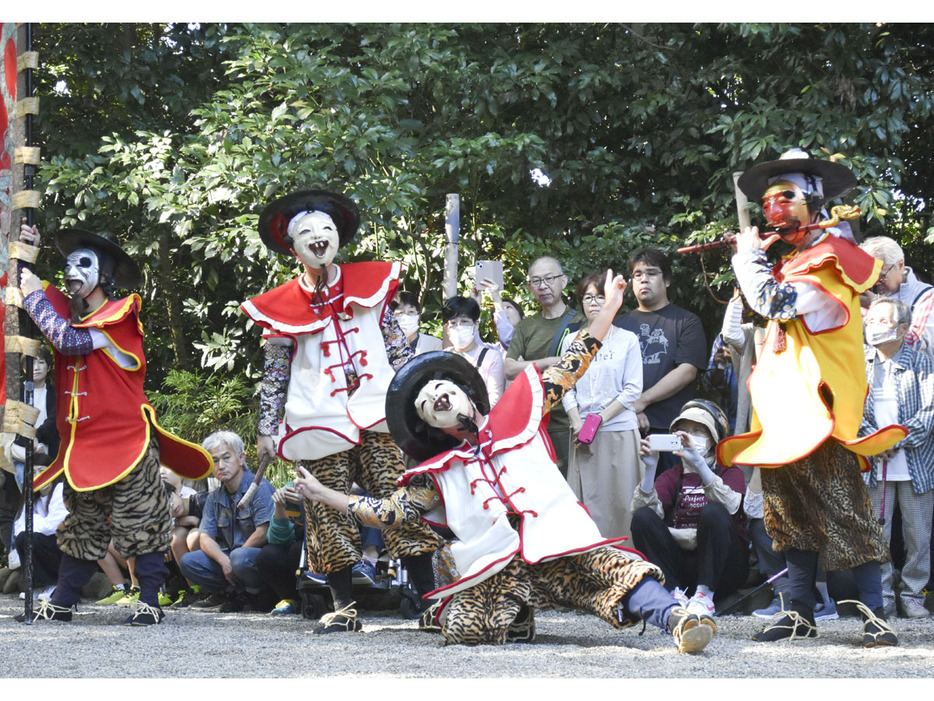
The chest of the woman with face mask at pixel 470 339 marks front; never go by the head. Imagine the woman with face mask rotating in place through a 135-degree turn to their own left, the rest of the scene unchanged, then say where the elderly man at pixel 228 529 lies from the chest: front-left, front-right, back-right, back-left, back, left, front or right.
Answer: back-left

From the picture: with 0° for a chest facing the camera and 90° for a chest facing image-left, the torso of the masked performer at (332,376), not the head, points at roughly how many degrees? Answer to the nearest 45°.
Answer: approximately 0°

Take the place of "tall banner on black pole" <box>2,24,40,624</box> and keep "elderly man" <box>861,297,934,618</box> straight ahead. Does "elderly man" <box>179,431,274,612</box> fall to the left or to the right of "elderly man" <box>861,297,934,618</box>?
left

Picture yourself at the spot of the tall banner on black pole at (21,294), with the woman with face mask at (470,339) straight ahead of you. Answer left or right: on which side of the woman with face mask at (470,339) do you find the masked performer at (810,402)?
right

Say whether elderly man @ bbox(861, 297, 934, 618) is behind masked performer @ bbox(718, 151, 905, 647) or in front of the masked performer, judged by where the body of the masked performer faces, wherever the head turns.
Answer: behind

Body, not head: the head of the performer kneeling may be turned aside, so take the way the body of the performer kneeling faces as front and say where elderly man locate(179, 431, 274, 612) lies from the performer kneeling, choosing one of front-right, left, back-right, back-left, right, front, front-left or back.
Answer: back-right

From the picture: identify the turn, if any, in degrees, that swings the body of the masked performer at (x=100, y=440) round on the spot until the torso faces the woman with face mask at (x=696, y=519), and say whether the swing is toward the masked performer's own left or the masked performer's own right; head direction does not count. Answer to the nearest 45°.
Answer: approximately 135° to the masked performer's own left

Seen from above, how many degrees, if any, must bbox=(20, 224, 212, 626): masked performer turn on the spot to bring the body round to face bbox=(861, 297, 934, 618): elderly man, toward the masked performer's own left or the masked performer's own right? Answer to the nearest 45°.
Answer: approximately 135° to the masked performer's own left

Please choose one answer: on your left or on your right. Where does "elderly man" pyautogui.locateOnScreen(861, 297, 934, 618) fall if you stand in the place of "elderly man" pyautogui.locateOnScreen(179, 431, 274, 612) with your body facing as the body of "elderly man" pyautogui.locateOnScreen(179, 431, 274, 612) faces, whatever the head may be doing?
on your left

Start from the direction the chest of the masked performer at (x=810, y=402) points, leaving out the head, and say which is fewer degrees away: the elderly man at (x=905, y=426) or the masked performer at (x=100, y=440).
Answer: the masked performer
